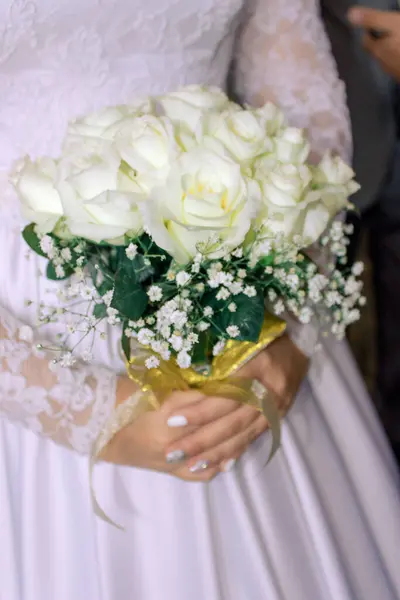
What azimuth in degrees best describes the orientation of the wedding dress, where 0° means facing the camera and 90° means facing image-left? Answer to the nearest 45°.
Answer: approximately 0°
